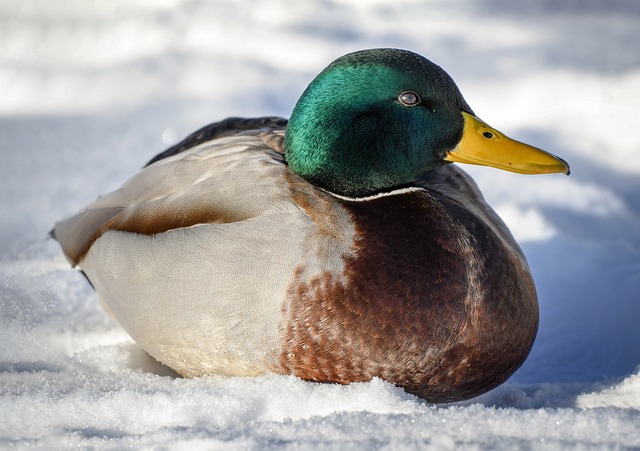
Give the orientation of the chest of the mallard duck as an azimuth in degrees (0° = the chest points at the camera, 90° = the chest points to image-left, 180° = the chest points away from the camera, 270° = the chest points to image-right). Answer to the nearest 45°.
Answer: approximately 315°
